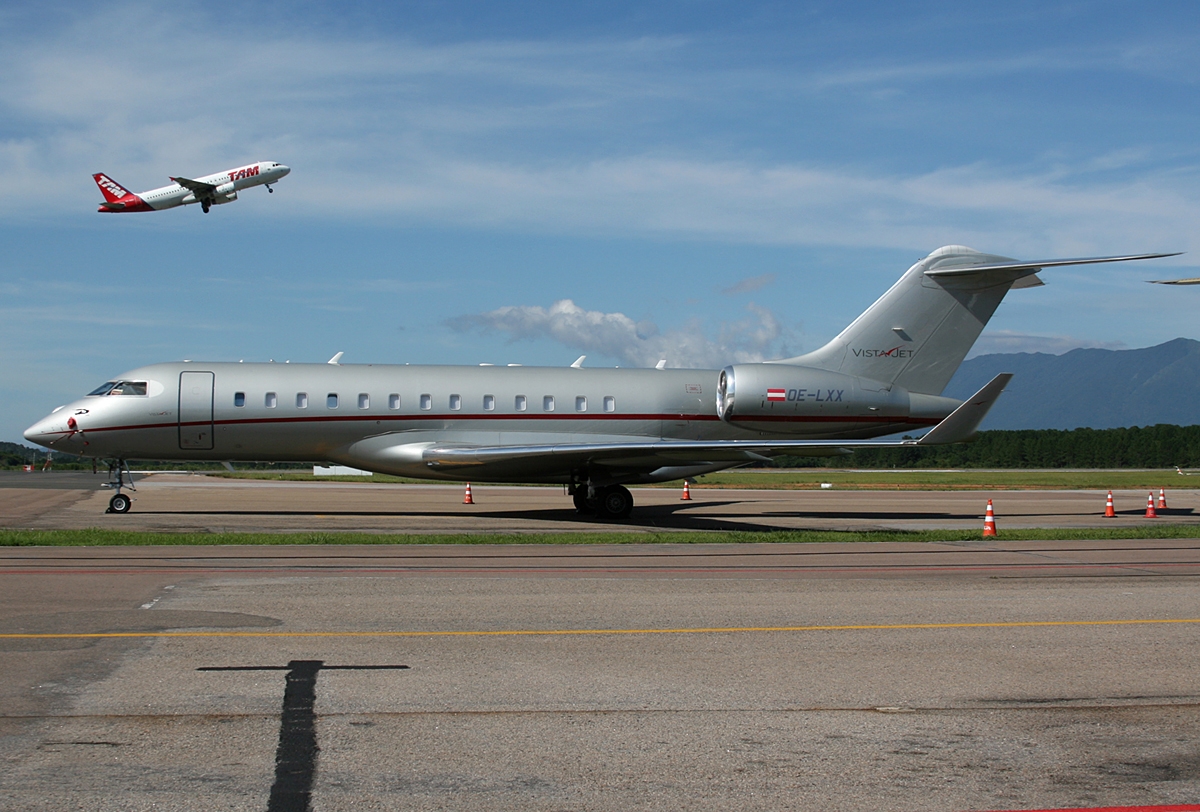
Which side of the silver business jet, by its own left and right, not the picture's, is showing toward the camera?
left
